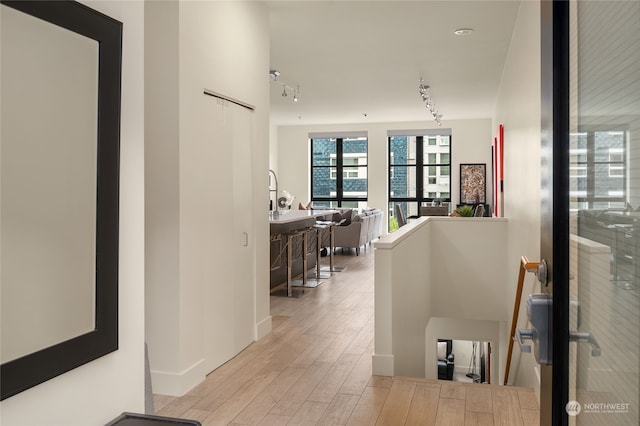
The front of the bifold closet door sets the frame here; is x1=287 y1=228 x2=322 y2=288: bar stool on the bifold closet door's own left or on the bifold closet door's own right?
on the bifold closet door's own left

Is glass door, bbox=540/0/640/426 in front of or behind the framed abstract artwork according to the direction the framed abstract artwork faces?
in front

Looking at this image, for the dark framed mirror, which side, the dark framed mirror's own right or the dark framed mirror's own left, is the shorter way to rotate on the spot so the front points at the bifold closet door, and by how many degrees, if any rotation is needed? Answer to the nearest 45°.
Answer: approximately 90° to the dark framed mirror's own left

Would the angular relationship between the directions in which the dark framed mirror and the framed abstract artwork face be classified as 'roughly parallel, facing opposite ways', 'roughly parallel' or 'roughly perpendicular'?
roughly perpendicular

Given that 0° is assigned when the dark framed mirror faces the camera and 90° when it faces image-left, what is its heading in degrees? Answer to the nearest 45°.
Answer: approximately 315°

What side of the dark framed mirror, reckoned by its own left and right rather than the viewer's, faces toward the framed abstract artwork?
left

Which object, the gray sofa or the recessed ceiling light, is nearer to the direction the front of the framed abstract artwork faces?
the recessed ceiling light

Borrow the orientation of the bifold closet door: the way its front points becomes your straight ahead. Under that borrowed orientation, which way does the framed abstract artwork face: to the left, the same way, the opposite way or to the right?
to the right

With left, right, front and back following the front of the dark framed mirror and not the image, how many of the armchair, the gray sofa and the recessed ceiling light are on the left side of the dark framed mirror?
3

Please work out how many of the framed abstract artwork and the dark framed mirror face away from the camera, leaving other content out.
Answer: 0

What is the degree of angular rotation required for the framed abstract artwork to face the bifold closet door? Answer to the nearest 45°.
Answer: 0° — it already faces it

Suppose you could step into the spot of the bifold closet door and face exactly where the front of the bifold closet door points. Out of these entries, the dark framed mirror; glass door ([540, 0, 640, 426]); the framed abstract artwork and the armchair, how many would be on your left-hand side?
2

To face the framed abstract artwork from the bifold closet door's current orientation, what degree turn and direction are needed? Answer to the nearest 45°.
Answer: approximately 90° to its left
